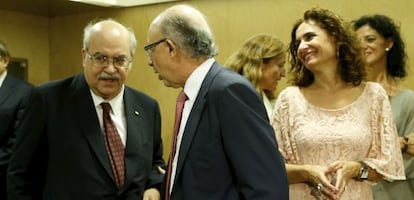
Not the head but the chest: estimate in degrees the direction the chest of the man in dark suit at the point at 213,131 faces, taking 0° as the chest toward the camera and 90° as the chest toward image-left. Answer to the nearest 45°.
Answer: approximately 90°

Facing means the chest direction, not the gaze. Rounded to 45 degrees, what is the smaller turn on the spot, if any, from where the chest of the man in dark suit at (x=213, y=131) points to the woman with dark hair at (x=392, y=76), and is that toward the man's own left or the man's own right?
approximately 135° to the man's own right

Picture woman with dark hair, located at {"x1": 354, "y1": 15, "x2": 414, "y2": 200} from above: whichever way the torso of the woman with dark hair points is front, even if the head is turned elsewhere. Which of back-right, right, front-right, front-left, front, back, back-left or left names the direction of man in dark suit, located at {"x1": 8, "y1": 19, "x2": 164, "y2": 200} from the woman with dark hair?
front

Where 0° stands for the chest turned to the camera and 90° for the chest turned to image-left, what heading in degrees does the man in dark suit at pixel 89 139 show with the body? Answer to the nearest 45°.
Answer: approximately 315°

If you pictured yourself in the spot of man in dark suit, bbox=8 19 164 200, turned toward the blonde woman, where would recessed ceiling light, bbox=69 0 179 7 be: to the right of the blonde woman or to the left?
left

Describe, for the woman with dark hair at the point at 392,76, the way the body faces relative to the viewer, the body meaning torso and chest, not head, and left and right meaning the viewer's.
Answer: facing the viewer and to the left of the viewer

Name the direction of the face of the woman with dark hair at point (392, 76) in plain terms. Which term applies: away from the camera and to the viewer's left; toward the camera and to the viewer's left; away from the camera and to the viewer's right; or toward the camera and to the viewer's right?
toward the camera and to the viewer's left

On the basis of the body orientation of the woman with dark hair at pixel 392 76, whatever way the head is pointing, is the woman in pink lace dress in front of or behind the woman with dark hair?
in front

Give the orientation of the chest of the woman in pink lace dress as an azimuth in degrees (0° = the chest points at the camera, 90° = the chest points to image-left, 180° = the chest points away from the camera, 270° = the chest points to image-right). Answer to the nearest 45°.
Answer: approximately 0°

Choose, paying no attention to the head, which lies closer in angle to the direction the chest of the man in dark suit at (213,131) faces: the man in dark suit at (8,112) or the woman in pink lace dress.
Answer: the man in dark suit
